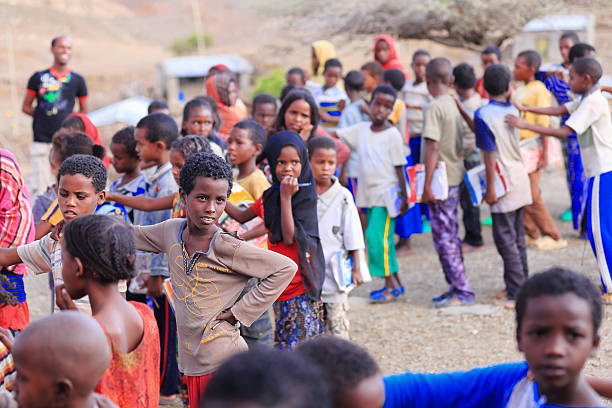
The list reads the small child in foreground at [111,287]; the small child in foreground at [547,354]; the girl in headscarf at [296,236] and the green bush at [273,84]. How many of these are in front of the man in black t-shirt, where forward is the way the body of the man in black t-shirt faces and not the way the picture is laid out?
3

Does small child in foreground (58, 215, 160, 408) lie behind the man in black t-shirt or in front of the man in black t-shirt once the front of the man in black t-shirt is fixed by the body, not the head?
in front

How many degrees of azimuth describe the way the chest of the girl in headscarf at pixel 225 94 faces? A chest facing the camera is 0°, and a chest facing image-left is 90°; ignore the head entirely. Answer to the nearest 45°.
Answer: approximately 315°

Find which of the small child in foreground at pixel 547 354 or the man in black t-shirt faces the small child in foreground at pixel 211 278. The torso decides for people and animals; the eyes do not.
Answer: the man in black t-shirt

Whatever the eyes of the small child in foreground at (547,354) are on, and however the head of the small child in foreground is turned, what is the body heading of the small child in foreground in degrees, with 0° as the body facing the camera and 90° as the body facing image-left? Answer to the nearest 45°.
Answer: approximately 0°

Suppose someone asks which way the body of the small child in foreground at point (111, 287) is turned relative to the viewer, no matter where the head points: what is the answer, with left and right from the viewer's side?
facing away from the viewer and to the left of the viewer

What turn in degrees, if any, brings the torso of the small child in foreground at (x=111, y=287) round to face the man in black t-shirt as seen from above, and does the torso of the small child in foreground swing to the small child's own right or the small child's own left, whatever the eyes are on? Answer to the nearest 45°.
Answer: approximately 45° to the small child's own right

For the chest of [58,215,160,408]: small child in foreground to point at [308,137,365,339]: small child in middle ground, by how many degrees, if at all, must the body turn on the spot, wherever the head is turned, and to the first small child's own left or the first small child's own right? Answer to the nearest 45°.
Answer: approximately 90° to the first small child's own right

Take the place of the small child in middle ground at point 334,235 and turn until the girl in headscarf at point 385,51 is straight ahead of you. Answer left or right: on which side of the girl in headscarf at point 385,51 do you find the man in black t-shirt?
left

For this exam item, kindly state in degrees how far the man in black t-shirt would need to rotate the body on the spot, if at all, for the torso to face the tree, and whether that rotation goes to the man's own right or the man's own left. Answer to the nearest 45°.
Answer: approximately 90° to the man's own left
